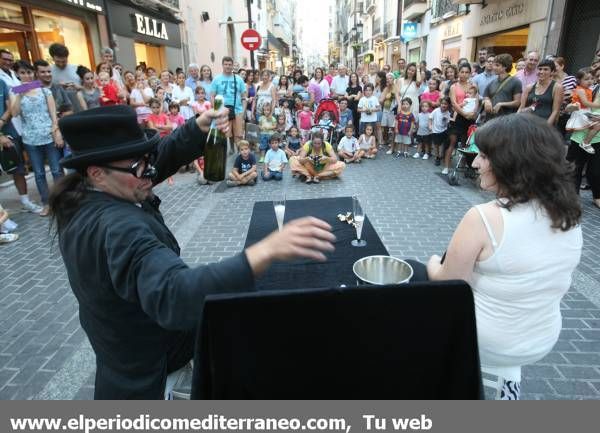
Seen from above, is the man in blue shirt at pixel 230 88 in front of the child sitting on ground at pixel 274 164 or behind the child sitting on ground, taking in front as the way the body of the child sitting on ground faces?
behind

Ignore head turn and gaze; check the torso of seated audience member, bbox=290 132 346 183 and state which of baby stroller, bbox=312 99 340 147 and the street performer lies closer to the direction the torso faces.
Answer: the street performer

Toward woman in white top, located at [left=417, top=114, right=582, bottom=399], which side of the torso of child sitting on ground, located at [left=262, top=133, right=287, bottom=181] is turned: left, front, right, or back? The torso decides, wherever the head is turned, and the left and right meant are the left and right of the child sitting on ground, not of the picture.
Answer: front

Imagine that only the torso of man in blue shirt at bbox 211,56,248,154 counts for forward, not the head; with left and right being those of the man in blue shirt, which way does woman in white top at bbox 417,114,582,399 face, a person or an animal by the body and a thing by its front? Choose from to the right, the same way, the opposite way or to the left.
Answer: the opposite way

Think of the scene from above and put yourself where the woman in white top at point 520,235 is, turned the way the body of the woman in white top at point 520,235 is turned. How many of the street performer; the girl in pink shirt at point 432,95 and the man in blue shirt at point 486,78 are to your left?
1

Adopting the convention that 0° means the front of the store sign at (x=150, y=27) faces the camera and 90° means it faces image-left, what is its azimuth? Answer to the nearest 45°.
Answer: approximately 315°

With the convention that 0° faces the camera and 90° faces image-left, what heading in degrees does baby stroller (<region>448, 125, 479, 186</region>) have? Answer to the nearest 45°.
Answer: approximately 45°

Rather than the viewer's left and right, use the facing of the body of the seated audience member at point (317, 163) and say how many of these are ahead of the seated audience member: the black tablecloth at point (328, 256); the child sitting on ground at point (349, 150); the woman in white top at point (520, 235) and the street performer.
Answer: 3

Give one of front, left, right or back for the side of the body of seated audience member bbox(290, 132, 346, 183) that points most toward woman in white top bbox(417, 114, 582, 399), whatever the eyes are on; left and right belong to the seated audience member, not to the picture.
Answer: front

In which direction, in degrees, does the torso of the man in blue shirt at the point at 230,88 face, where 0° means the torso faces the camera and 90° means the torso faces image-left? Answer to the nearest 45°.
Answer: approximately 0°

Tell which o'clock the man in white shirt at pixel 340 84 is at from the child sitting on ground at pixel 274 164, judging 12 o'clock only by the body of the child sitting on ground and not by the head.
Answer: The man in white shirt is roughly at 7 o'clock from the child sitting on ground.

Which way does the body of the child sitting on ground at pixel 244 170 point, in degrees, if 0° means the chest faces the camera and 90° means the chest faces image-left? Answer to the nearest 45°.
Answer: approximately 0°

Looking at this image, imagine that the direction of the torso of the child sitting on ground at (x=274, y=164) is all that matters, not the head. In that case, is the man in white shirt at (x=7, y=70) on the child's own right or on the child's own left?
on the child's own right

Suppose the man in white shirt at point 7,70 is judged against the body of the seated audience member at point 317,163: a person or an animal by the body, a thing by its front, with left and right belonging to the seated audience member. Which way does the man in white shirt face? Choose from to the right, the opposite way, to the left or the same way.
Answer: to the left
